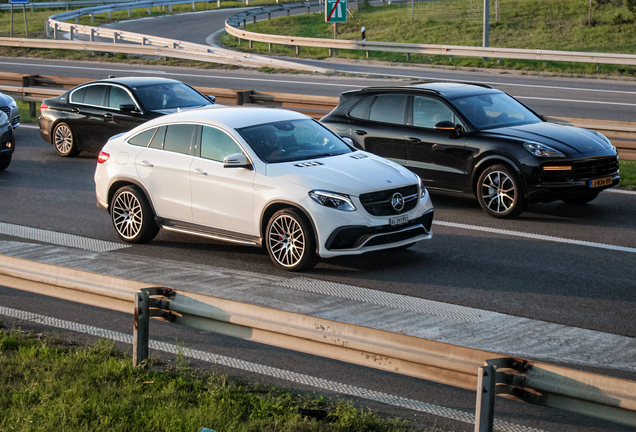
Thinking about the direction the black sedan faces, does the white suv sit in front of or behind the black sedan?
in front

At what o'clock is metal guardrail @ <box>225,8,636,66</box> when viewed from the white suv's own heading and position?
The metal guardrail is roughly at 8 o'clock from the white suv.

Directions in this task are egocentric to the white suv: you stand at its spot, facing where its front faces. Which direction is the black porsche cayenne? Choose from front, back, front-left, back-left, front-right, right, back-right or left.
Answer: left

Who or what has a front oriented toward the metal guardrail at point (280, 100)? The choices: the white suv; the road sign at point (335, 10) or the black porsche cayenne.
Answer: the road sign

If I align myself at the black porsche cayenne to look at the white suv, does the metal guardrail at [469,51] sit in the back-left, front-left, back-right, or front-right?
back-right

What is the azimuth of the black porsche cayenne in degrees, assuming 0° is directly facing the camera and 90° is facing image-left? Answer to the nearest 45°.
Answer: approximately 315°

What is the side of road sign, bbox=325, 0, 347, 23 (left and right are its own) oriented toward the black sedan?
front

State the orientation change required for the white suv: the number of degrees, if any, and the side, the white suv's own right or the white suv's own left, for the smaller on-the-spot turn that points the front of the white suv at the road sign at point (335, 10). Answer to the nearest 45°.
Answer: approximately 135° to the white suv's own left

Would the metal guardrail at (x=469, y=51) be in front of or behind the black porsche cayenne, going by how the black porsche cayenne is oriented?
behind

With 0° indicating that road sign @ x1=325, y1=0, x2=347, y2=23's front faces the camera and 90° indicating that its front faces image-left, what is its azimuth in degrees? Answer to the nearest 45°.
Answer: approximately 0°

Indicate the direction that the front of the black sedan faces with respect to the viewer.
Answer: facing the viewer and to the right of the viewer

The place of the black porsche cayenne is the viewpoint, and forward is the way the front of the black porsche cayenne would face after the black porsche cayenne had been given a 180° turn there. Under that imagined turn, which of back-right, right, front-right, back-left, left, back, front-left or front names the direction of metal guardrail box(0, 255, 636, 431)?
back-left
